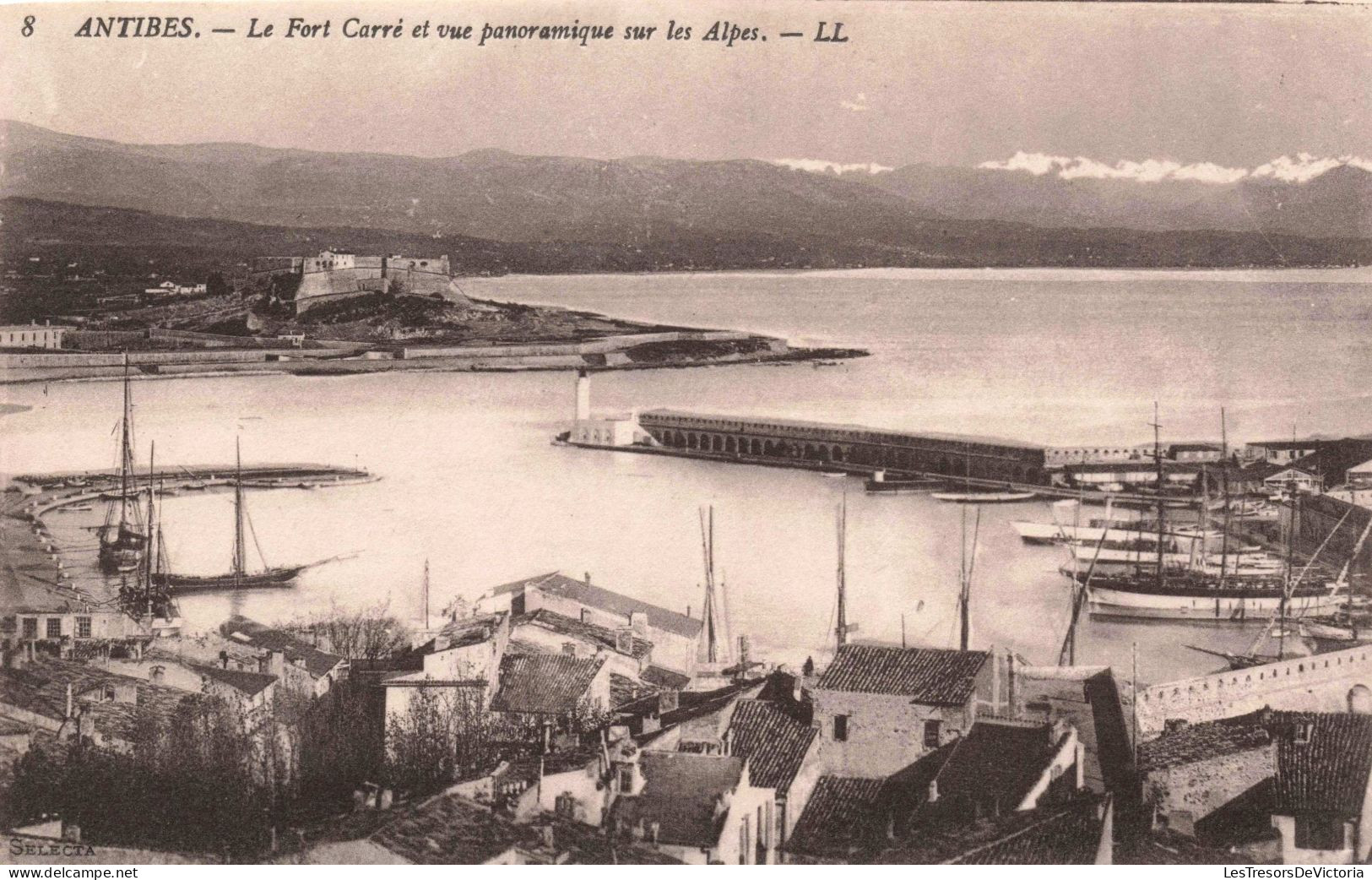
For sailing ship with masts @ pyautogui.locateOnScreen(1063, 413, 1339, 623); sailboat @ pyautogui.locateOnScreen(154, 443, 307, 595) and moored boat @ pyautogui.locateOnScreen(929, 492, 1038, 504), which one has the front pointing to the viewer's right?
the sailboat

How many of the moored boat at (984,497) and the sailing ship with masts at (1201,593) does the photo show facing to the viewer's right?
0

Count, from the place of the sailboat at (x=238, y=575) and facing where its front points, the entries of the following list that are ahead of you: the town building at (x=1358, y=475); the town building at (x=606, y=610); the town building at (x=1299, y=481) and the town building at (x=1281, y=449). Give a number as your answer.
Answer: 4

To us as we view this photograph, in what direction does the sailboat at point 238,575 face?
facing to the right of the viewer

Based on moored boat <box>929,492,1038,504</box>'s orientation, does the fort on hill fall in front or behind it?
in front

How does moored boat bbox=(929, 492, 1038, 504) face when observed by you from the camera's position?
facing to the left of the viewer

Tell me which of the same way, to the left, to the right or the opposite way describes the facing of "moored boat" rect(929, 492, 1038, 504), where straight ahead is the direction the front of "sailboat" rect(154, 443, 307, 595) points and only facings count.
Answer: the opposite way

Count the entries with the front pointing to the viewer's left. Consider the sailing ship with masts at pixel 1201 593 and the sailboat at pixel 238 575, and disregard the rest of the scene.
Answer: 1

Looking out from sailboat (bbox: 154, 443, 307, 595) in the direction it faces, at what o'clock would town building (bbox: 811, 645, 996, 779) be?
The town building is roughly at 1 o'clock from the sailboat.

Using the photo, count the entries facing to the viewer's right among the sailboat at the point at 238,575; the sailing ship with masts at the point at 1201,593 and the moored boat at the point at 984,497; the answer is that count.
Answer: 1

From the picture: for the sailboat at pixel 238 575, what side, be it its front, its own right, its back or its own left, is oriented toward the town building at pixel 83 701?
right

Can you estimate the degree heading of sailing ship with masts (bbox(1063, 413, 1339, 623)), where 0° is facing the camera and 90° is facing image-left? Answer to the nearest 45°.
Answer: approximately 90°

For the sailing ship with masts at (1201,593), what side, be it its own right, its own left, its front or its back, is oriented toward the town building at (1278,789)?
left

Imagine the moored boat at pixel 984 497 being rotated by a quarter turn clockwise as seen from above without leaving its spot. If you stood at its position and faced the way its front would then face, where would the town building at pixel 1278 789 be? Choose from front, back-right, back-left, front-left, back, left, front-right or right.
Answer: back-right
